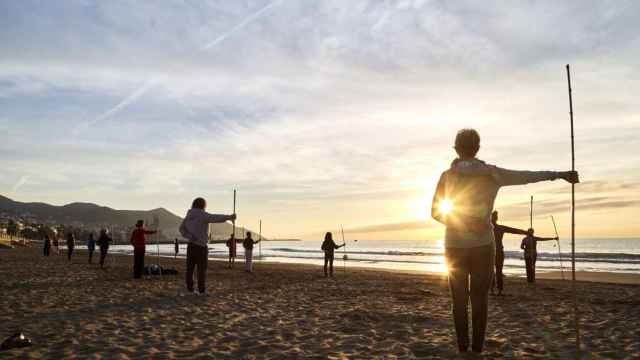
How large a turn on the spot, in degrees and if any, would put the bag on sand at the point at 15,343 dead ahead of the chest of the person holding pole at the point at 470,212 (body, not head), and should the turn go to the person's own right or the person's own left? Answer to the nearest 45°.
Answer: approximately 90° to the person's own left

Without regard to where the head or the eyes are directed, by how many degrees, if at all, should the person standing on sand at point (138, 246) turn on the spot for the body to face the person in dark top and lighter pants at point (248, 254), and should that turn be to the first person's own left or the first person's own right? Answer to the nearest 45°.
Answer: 0° — they already face them

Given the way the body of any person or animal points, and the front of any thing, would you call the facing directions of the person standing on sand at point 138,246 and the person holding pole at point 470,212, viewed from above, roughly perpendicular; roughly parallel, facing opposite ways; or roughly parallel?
roughly parallel

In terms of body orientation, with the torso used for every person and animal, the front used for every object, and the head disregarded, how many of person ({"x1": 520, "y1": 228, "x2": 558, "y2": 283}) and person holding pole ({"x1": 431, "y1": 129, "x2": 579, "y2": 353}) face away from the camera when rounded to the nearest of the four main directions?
2

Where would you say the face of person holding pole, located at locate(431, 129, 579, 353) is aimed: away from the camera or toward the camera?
away from the camera

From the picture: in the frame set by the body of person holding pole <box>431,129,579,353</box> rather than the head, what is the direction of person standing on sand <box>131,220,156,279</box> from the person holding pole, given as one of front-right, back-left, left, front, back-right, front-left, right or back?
front-left

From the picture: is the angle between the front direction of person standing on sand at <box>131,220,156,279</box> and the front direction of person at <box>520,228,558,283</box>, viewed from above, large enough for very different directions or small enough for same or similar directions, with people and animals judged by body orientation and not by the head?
same or similar directions

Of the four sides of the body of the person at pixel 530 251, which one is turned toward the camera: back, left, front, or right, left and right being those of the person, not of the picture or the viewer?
back

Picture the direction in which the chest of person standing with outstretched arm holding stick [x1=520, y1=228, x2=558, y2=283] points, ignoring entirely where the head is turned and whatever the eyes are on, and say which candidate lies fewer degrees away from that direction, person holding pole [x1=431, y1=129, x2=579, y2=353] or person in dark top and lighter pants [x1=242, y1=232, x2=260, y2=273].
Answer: the person in dark top and lighter pants

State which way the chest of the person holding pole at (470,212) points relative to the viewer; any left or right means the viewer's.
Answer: facing away from the viewer

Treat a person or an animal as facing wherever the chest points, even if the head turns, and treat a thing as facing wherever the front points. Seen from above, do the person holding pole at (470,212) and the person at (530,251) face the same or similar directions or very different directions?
same or similar directions

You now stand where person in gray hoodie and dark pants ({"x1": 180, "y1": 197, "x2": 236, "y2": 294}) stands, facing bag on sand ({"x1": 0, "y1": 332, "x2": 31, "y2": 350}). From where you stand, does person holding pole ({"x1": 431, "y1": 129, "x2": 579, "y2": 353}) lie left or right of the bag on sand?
left

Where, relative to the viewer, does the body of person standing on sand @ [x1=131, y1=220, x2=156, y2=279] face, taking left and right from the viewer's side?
facing away from the viewer and to the right of the viewer

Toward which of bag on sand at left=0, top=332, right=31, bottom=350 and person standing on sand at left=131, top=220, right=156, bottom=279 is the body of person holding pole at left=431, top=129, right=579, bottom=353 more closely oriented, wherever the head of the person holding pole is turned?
the person standing on sand

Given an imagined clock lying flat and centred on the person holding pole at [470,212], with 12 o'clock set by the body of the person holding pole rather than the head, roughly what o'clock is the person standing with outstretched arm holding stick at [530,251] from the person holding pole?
The person standing with outstretched arm holding stick is roughly at 12 o'clock from the person holding pole.

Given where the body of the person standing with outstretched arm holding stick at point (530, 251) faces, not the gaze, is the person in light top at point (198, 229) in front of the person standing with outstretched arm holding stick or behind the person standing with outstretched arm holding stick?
behind

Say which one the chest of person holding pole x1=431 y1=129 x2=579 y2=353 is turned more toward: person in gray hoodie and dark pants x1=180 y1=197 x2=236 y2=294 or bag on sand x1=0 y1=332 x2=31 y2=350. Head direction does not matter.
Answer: the person in gray hoodie and dark pants
